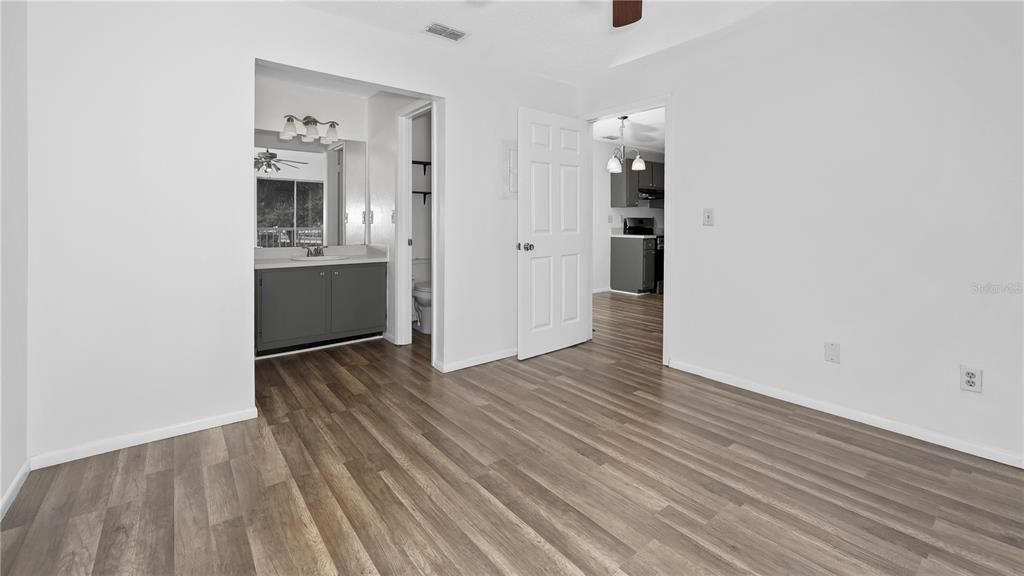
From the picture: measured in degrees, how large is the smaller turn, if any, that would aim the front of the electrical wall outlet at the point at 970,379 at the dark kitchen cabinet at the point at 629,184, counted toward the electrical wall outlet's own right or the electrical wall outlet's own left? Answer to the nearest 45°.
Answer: approximately 90° to the electrical wall outlet's own right

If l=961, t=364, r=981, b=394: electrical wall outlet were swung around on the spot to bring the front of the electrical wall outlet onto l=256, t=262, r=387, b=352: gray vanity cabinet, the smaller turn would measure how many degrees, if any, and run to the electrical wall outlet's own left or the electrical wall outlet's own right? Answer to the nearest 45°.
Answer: approximately 45° to the electrical wall outlet's own right

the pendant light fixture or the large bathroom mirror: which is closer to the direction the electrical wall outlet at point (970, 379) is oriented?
the large bathroom mirror

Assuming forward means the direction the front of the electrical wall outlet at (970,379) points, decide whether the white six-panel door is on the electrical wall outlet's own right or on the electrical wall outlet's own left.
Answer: on the electrical wall outlet's own right

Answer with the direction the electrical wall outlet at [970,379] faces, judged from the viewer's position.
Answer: facing the viewer and to the left of the viewer

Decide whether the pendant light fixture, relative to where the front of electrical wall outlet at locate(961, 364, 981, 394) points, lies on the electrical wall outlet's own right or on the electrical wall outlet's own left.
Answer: on the electrical wall outlet's own right

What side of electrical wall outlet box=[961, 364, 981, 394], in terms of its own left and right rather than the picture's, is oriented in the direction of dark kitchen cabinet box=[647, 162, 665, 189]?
right

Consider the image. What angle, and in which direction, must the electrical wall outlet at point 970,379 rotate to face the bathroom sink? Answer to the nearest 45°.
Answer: approximately 45° to its right
